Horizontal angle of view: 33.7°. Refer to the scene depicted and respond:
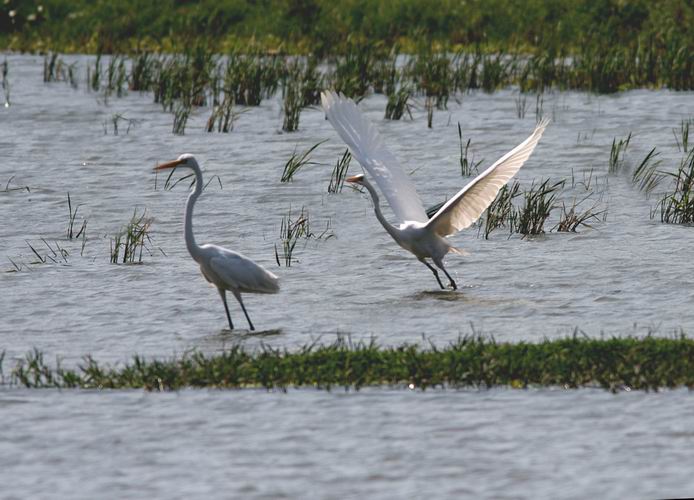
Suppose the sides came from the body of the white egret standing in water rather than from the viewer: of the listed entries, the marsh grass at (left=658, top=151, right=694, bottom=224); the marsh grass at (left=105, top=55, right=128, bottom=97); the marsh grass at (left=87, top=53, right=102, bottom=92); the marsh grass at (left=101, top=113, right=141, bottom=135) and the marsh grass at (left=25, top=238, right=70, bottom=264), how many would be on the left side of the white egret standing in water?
0

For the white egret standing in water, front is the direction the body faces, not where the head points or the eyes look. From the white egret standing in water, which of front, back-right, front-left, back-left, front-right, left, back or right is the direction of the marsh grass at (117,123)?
right

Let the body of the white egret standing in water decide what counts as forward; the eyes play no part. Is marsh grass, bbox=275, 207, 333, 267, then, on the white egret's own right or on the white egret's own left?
on the white egret's own right

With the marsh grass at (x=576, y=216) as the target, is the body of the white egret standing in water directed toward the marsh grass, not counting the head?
no

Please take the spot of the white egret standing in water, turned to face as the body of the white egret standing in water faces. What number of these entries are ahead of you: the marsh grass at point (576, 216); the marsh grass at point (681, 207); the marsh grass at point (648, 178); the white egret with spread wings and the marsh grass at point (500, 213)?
0

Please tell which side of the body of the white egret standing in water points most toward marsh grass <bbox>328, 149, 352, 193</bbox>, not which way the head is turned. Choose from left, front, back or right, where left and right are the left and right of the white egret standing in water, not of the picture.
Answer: right

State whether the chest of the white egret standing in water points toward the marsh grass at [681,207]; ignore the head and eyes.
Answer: no

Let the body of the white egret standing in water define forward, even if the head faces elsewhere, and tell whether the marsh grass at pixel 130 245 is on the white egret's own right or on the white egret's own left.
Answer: on the white egret's own right

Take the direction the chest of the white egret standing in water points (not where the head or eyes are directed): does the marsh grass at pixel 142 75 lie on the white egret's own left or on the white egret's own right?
on the white egret's own right

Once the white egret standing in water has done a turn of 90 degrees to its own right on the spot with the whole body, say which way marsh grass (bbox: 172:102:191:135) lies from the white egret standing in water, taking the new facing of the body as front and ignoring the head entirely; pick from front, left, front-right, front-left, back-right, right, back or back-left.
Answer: front

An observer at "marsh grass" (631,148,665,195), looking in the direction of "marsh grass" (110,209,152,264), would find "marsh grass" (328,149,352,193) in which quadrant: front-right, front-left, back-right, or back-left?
front-right

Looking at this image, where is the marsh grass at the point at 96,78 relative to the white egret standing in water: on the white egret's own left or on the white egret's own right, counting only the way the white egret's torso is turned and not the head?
on the white egret's own right

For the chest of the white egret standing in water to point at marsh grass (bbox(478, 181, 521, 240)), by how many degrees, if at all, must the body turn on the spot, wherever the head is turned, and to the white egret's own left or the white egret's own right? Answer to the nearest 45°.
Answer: approximately 135° to the white egret's own right

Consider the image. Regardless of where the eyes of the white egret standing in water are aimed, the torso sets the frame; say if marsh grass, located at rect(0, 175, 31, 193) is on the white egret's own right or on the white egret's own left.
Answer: on the white egret's own right

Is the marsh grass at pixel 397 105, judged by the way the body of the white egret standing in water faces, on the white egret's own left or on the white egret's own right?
on the white egret's own right

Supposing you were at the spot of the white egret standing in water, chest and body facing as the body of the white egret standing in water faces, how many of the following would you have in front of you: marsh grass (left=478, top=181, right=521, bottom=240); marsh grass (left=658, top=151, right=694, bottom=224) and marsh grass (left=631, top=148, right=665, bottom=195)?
0

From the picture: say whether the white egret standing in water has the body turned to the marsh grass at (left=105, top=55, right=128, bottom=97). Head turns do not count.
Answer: no

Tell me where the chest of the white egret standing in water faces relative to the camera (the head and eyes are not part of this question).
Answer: to the viewer's left
